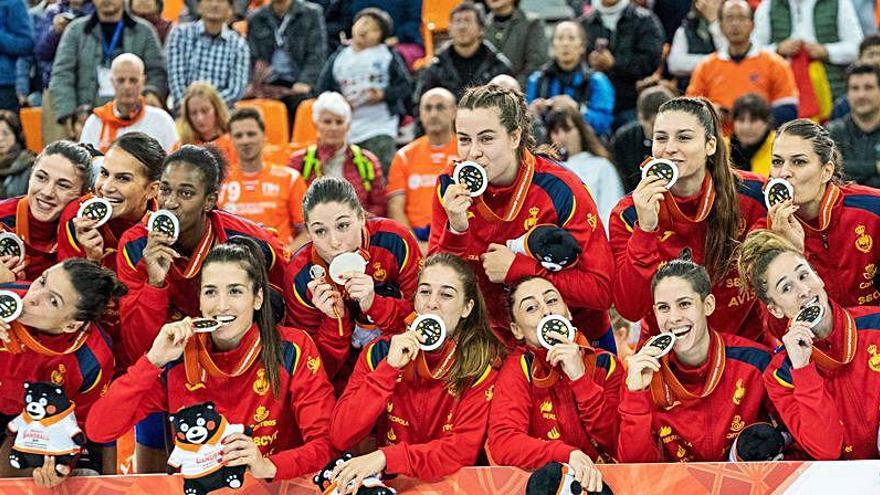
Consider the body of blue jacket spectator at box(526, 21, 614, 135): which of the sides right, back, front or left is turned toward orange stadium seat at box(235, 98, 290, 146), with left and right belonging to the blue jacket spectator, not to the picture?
right

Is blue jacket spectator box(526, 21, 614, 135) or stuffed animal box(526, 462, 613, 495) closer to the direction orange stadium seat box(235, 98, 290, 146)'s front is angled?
the stuffed animal

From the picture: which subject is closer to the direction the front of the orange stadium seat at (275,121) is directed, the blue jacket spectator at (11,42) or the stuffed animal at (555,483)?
the stuffed animal

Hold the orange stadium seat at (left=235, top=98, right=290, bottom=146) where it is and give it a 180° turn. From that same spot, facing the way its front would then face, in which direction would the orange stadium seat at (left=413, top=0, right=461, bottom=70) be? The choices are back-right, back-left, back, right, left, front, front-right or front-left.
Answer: front-right

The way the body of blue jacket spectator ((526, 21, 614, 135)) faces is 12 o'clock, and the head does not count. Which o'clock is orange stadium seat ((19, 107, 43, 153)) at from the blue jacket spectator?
The orange stadium seat is roughly at 3 o'clock from the blue jacket spectator.

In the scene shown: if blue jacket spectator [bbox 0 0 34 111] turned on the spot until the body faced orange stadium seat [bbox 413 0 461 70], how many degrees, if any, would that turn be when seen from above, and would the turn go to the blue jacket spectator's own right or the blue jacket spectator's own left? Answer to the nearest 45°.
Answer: approximately 90° to the blue jacket spectator's own left

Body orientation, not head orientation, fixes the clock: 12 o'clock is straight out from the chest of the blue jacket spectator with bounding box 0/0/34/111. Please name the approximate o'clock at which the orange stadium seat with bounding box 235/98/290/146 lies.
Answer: The orange stadium seat is roughly at 10 o'clock from the blue jacket spectator.

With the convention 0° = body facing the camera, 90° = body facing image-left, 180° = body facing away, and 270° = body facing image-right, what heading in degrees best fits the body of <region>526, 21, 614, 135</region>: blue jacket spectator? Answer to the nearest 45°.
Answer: approximately 0°

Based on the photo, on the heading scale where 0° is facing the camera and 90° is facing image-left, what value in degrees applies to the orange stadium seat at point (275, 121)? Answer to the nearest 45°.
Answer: approximately 0°

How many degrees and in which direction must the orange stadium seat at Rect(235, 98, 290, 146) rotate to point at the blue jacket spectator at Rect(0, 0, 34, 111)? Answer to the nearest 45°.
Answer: approximately 90° to its right
